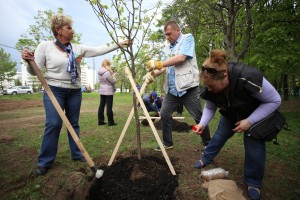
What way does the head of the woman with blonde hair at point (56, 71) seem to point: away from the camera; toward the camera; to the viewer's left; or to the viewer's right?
to the viewer's right

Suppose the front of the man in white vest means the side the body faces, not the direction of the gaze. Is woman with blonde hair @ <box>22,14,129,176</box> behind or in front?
in front

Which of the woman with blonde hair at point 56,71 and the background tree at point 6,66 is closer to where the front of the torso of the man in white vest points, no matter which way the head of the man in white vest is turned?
the woman with blonde hair

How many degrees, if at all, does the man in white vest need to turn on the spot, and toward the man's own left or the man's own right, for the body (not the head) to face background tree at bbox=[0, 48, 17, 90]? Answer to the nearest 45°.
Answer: approximately 90° to the man's own right

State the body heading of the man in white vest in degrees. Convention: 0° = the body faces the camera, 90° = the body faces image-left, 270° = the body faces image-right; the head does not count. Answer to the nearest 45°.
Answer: approximately 45°

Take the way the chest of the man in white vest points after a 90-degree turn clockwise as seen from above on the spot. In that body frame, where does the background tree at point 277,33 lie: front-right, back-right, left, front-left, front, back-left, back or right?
right

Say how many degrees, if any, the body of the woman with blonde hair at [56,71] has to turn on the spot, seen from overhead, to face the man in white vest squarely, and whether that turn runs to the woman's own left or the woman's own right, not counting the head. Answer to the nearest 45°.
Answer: approximately 45° to the woman's own left

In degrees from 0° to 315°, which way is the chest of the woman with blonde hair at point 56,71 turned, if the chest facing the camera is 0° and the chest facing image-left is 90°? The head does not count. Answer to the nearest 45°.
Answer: approximately 315°

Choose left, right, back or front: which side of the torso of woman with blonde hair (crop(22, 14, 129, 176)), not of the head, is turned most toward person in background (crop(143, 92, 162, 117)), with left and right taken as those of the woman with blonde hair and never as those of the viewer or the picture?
left

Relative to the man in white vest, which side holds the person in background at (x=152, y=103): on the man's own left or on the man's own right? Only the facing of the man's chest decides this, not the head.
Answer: on the man's own right

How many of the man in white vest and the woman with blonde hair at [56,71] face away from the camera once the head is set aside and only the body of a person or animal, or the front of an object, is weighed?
0
